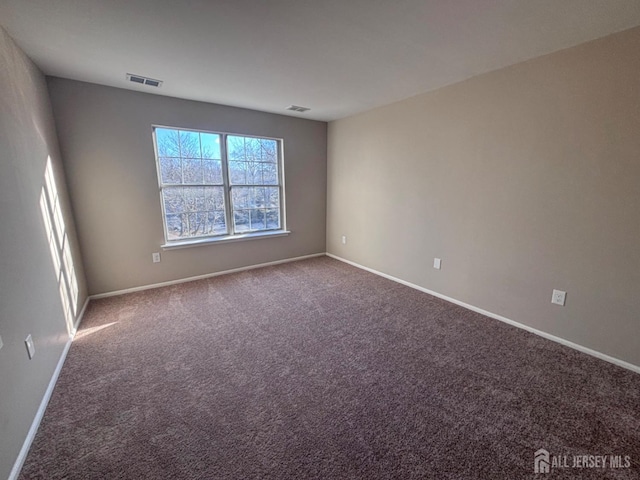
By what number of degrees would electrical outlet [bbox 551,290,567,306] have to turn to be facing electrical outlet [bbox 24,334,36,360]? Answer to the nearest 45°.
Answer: approximately 45° to its right

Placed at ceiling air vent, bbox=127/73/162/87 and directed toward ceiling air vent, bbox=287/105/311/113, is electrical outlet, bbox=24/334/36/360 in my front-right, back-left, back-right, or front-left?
back-right

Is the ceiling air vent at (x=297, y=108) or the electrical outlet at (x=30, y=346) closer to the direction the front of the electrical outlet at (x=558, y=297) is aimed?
the electrical outlet

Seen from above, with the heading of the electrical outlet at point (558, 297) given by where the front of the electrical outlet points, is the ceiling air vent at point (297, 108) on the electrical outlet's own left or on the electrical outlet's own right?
on the electrical outlet's own right

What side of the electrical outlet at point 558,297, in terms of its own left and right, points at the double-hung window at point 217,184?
right

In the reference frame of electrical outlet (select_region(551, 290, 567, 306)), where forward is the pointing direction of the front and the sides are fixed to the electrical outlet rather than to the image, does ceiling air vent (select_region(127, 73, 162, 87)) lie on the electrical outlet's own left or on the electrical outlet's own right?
on the electrical outlet's own right
